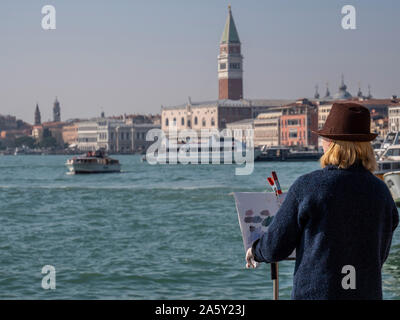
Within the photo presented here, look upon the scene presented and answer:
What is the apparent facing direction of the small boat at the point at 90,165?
to the viewer's left

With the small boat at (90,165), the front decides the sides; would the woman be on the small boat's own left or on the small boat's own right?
on the small boat's own left

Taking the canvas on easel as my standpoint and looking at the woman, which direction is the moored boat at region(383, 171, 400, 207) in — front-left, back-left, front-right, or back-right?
back-left

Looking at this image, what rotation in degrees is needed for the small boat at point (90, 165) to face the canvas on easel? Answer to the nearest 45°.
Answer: approximately 90° to its left

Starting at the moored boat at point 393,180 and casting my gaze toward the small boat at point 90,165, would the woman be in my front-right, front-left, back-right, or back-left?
back-left

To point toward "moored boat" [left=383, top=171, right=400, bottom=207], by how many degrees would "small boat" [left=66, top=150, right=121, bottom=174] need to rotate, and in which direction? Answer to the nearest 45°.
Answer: approximately 90° to its left
